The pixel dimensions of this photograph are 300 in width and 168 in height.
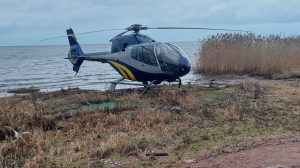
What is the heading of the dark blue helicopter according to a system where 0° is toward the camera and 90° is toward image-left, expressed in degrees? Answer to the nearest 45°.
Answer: approximately 315°
